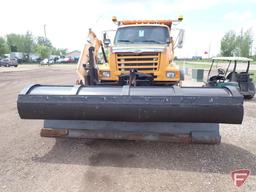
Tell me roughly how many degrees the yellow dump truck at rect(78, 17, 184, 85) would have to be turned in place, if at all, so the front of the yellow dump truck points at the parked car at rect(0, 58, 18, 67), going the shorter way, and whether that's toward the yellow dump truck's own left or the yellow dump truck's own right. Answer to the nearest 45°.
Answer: approximately 135° to the yellow dump truck's own right

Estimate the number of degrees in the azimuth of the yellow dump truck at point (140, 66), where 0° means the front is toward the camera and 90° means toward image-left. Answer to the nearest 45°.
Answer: approximately 0°
